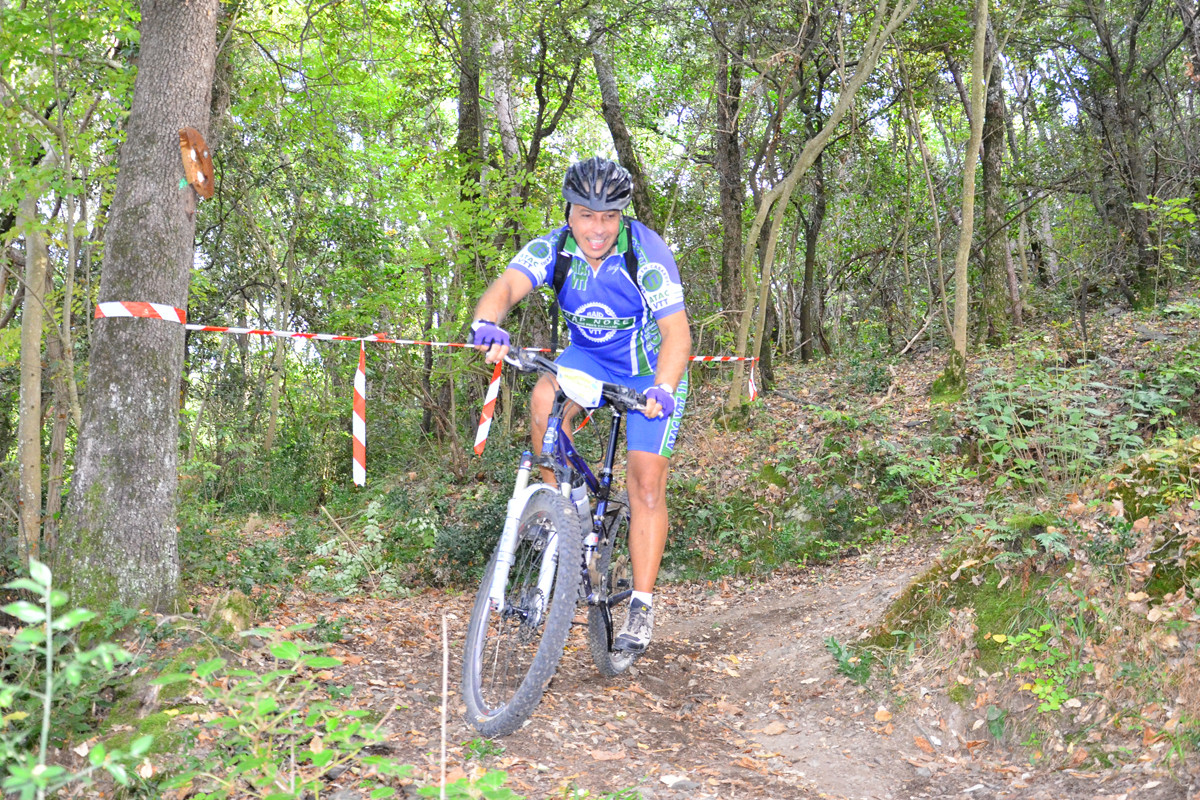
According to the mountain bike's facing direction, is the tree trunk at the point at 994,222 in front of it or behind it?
behind

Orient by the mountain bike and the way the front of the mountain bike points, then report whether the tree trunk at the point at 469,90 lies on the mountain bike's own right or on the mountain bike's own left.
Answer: on the mountain bike's own right

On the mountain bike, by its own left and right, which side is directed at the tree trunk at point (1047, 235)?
back

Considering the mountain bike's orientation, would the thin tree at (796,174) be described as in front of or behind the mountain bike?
behind

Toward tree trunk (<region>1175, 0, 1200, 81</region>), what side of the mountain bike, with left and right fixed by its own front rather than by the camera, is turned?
back

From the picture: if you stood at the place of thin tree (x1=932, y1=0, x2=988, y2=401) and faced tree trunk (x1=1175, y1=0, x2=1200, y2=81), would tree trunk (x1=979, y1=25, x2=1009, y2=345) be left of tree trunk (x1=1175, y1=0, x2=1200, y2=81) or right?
left

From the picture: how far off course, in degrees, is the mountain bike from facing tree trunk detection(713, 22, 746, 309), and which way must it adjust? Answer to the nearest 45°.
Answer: approximately 135° to its right

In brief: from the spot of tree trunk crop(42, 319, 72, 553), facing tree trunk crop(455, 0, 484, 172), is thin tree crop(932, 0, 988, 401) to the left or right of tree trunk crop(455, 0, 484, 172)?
right

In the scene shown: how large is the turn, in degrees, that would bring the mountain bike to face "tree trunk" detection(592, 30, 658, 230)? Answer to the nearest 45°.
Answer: approximately 135° to its right

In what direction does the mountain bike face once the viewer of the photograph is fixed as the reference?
facing the viewer and to the left of the viewer

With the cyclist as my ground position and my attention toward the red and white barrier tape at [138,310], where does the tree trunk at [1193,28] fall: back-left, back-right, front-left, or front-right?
back-right

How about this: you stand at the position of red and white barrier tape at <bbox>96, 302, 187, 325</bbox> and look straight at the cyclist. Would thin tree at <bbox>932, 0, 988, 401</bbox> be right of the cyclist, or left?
left

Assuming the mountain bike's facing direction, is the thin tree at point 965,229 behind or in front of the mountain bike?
behind
